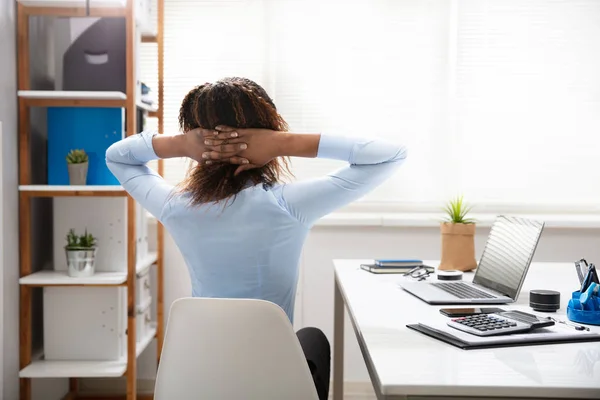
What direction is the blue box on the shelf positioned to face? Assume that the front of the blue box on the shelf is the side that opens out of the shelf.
toward the camera

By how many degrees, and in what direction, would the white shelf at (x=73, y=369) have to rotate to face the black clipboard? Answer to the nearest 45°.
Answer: approximately 45° to its left

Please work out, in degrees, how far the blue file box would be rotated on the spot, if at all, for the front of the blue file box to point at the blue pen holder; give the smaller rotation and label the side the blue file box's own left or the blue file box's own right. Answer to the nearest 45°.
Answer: approximately 45° to the blue file box's own left

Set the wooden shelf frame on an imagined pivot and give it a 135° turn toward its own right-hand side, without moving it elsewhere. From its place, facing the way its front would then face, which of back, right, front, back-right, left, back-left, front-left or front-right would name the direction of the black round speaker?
back

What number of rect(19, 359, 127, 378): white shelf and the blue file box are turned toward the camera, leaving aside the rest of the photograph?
2

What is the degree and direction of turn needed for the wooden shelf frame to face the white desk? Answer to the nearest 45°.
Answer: approximately 45° to its left

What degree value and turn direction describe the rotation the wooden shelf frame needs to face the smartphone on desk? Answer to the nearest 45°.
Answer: approximately 45° to its left

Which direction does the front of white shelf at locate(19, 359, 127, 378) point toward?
toward the camera

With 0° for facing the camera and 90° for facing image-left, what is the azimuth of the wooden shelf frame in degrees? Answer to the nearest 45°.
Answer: approximately 0°

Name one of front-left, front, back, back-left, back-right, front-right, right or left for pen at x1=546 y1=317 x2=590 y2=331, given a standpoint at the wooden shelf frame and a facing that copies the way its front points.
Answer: front-left

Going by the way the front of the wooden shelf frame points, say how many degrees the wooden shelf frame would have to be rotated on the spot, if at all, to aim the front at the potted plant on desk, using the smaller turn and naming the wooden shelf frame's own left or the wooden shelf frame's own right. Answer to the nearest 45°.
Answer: approximately 45° to the wooden shelf frame's own left
